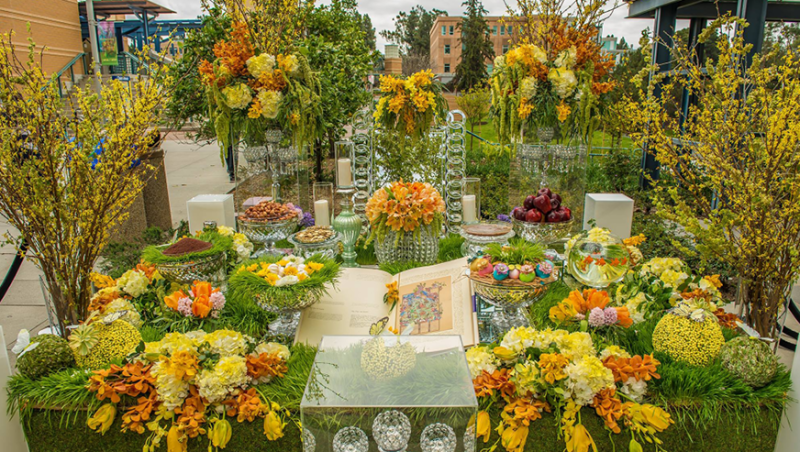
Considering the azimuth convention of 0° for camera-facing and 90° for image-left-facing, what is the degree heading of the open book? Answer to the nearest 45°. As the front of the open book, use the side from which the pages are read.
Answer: approximately 0°

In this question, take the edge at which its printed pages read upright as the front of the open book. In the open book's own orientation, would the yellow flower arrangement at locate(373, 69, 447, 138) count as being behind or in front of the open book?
behind

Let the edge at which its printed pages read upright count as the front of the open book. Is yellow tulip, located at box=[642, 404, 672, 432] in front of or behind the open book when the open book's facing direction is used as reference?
in front

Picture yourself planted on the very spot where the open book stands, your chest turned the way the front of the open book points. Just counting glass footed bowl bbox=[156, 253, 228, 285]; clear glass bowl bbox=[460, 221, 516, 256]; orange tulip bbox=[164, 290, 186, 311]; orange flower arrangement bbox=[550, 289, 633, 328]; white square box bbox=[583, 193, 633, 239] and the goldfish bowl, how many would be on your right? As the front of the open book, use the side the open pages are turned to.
2

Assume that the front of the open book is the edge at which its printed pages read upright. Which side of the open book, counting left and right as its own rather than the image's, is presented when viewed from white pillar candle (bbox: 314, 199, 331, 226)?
back

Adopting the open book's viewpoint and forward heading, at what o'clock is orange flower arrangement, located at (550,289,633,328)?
The orange flower arrangement is roughly at 10 o'clock from the open book.

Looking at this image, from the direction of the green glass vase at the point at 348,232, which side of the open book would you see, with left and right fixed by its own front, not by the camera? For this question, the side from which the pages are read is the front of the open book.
back

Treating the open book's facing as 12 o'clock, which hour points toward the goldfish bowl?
The goldfish bowl is roughly at 9 o'clock from the open book.

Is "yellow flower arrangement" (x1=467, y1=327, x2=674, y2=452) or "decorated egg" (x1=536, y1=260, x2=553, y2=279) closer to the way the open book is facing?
the yellow flower arrangement

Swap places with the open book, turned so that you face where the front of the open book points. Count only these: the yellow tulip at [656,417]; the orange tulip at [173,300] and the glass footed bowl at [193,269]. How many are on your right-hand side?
2

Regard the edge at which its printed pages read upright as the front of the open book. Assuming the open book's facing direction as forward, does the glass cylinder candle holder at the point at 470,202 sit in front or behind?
behind

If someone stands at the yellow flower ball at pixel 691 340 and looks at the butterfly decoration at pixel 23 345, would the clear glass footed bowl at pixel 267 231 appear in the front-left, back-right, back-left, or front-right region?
front-right

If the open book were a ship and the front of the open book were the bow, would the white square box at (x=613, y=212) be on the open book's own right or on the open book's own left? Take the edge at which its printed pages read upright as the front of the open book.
on the open book's own left

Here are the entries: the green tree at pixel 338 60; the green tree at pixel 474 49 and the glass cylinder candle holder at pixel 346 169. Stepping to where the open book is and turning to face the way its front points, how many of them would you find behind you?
3

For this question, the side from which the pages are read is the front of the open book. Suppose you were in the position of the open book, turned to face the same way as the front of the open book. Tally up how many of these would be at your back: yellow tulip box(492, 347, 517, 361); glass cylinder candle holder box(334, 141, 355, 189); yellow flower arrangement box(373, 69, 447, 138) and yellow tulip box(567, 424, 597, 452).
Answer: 2

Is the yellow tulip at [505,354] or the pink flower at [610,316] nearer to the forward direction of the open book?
the yellow tulip

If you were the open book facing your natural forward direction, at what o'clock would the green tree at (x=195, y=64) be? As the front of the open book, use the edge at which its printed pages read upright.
The green tree is roughly at 5 o'clock from the open book.
